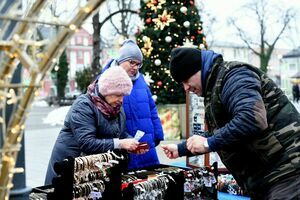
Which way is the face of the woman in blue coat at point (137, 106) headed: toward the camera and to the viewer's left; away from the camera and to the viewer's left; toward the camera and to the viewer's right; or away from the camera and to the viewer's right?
toward the camera and to the viewer's right

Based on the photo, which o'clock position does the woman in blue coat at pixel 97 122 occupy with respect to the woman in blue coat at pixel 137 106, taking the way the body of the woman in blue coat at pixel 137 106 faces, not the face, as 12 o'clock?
the woman in blue coat at pixel 97 122 is roughly at 2 o'clock from the woman in blue coat at pixel 137 106.

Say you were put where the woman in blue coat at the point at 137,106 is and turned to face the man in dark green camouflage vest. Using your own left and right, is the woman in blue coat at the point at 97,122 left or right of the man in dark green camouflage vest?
right

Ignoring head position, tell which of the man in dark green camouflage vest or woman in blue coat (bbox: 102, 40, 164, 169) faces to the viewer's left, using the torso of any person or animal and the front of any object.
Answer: the man in dark green camouflage vest

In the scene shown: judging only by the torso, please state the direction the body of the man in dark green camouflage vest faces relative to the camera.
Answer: to the viewer's left

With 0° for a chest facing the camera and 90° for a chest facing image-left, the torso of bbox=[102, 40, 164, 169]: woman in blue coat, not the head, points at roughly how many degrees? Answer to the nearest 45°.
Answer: approximately 315°

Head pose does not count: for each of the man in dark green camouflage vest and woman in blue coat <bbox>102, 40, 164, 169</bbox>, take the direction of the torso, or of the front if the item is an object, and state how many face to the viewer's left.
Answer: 1

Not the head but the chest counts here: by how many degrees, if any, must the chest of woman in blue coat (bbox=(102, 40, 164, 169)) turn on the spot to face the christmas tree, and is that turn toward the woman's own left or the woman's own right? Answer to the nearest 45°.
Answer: approximately 135° to the woman's own left

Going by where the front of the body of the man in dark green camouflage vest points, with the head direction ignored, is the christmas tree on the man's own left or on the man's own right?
on the man's own right

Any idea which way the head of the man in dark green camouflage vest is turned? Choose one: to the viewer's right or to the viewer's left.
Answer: to the viewer's left

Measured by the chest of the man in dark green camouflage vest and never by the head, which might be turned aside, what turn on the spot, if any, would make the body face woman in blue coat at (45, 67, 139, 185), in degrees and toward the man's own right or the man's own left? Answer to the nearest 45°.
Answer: approximately 45° to the man's own right

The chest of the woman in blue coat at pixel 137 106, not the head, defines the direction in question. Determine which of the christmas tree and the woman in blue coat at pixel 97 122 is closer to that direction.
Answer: the woman in blue coat
